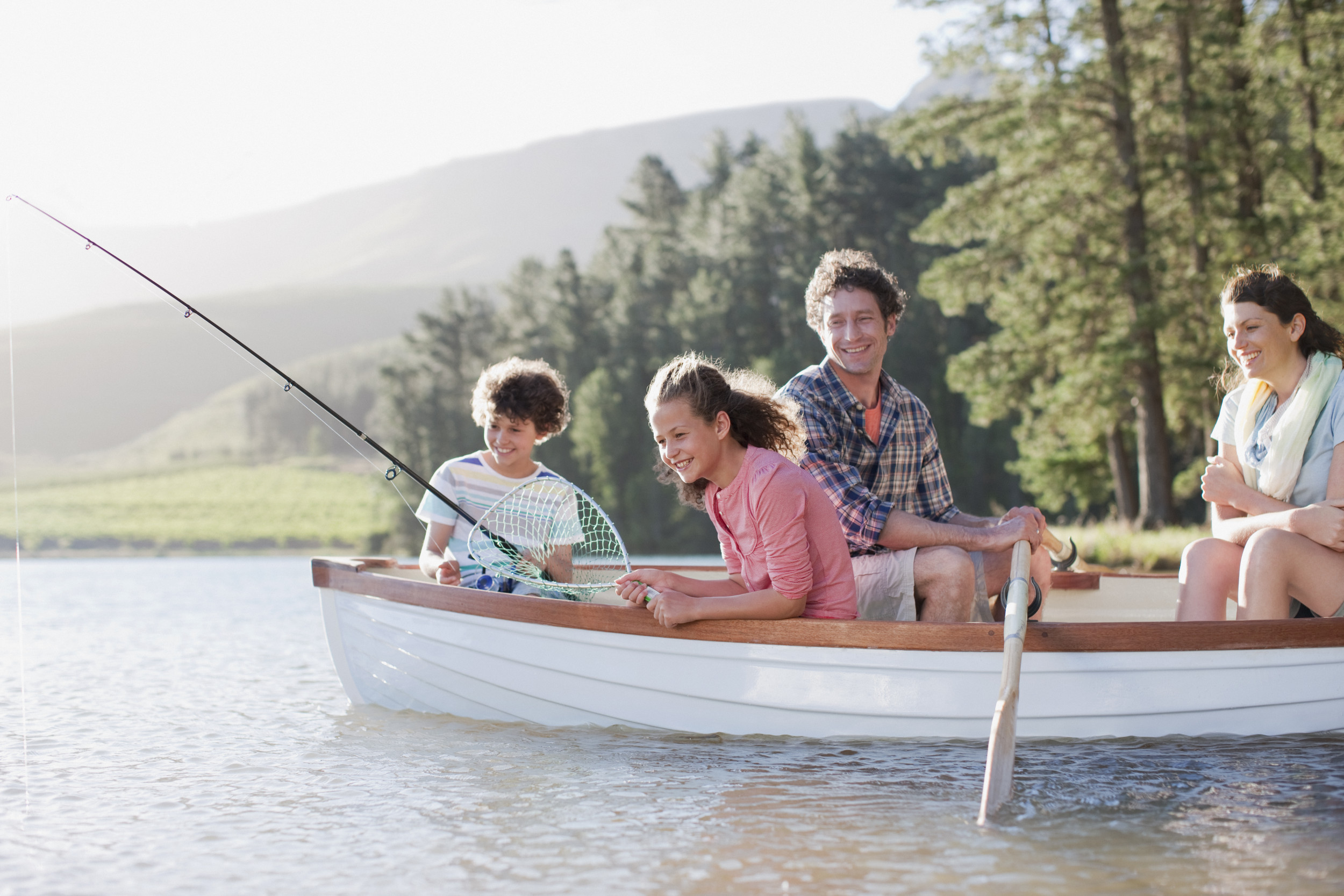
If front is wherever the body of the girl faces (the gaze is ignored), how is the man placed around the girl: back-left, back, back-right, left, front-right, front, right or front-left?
back

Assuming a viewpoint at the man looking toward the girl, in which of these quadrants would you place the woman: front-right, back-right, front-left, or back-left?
back-left

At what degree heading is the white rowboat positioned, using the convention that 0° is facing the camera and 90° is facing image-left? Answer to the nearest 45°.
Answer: approximately 90°

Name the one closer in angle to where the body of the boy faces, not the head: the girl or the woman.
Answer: the girl
